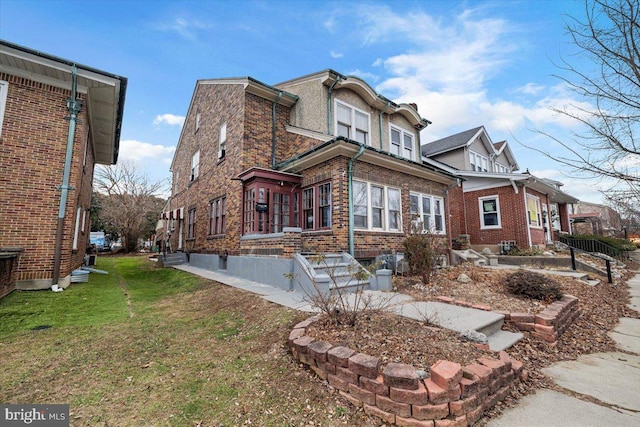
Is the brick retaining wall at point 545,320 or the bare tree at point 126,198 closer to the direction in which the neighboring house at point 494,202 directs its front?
the brick retaining wall

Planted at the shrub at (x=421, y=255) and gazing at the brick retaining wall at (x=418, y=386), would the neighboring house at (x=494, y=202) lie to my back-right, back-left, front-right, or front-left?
back-left

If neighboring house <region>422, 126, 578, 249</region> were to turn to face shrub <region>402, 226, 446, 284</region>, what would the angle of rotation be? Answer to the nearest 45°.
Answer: approximately 45° to its right

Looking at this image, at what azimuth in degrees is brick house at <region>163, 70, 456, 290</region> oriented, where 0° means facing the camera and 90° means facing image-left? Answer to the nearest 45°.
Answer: approximately 315°

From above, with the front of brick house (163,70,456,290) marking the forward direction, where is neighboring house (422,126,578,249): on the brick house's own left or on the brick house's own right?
on the brick house's own left

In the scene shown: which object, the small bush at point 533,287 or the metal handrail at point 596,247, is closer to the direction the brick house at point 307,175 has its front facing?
the small bush

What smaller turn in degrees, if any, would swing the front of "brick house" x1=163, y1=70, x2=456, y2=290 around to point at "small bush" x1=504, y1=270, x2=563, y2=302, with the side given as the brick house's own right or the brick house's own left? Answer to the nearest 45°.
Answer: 0° — it already faces it

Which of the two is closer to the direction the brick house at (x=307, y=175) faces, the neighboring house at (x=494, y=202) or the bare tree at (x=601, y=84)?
the bare tree

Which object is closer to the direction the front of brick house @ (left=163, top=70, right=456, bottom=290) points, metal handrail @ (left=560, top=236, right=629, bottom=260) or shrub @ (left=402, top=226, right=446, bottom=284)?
the shrub
